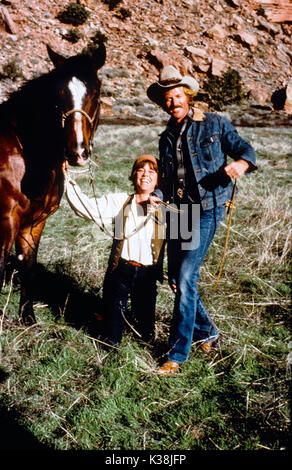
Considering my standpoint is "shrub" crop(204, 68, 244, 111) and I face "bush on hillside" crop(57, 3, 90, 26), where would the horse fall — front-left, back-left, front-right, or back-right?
back-left

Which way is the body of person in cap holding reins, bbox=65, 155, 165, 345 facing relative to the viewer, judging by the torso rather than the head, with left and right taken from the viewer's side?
facing the viewer

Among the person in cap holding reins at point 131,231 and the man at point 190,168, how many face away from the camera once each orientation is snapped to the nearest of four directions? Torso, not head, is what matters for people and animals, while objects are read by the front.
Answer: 0

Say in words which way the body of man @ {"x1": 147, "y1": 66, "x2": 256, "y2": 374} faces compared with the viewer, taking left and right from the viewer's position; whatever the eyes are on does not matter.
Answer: facing the viewer and to the left of the viewer

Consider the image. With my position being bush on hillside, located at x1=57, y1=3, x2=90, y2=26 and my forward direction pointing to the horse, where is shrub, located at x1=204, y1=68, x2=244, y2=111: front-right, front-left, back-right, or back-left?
front-left

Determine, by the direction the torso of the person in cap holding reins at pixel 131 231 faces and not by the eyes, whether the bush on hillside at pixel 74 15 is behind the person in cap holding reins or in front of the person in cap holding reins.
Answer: behind

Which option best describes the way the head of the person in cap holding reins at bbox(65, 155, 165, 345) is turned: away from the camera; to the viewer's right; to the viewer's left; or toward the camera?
toward the camera

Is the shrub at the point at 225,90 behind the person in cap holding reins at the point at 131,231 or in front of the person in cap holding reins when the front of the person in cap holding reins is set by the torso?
behind

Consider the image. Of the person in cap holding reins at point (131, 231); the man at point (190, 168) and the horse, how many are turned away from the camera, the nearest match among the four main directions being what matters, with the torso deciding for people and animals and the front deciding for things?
0

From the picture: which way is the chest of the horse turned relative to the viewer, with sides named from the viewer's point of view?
facing the viewer and to the right of the viewer

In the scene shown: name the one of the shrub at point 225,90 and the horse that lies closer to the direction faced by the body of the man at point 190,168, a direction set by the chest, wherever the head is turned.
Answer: the horse

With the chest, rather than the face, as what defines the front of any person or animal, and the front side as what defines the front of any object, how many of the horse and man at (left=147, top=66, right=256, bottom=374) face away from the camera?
0
